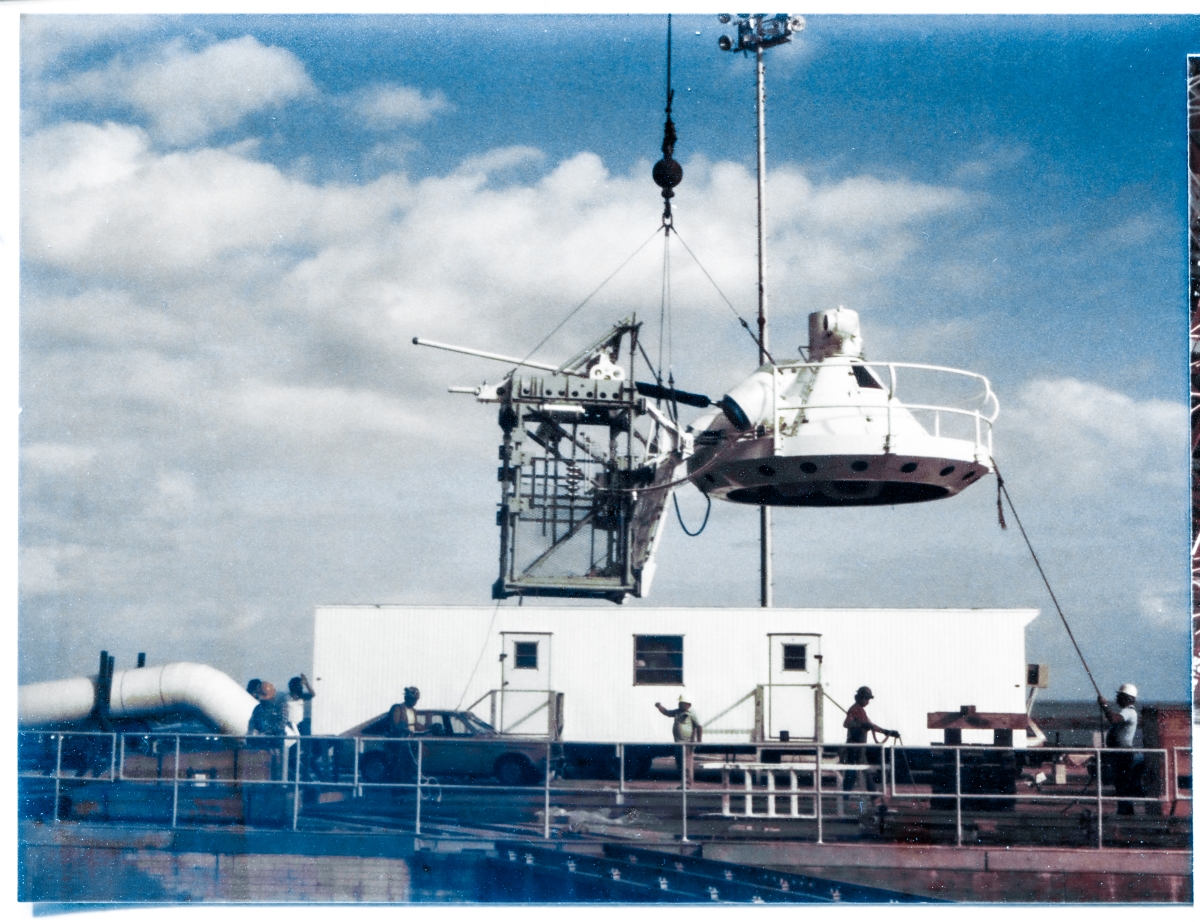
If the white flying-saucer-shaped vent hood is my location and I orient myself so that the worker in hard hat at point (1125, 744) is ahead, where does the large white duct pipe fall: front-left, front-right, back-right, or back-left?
back-right

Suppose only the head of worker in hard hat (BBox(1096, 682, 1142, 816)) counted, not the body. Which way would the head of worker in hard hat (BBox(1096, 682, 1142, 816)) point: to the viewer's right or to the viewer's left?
to the viewer's left

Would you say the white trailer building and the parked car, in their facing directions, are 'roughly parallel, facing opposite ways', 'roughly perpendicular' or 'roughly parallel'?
roughly perpendicular

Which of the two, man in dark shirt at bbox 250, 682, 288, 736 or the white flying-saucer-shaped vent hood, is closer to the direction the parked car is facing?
the white flying-saucer-shaped vent hood

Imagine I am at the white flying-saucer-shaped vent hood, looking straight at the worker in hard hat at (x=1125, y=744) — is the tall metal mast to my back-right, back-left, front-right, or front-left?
back-left

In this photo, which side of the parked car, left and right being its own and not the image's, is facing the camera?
right

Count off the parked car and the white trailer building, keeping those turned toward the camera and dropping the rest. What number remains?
1

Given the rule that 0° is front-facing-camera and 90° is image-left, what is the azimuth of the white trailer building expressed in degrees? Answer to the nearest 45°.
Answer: approximately 0°
